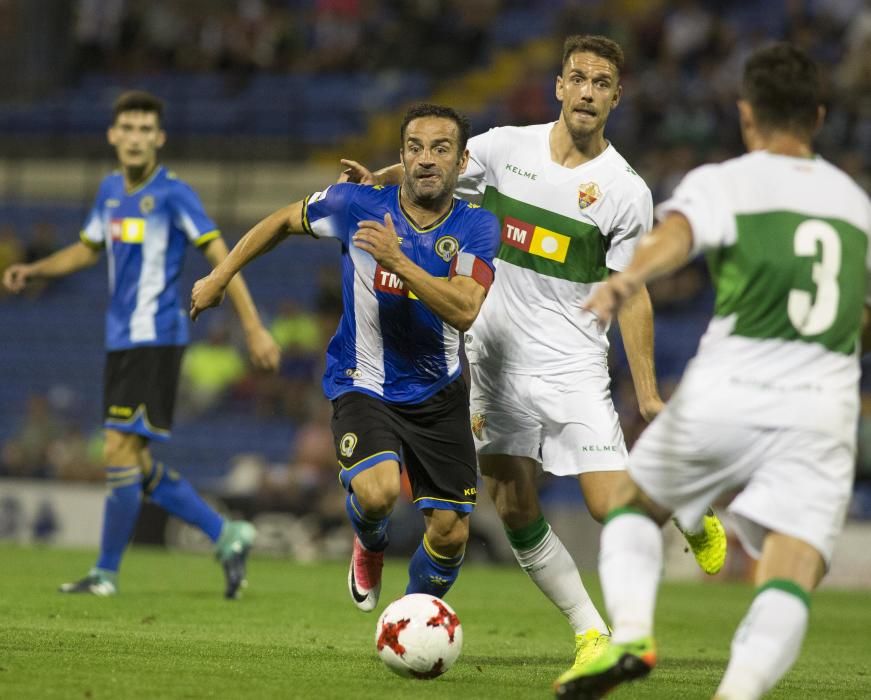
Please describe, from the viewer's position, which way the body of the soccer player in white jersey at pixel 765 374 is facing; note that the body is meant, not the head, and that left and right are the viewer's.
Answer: facing away from the viewer and to the left of the viewer

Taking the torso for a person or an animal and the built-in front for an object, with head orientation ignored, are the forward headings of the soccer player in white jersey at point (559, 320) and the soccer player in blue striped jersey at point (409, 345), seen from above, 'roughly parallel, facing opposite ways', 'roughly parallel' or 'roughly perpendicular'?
roughly parallel

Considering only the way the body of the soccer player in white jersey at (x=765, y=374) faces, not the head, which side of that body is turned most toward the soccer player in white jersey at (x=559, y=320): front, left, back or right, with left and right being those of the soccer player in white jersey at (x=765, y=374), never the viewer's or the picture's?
front

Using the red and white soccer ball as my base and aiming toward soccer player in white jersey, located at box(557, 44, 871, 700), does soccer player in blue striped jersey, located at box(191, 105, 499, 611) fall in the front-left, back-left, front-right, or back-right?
back-left

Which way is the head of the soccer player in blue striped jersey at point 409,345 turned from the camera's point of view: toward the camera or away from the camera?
toward the camera

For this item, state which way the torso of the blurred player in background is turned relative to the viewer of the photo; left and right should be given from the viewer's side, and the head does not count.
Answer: facing the viewer and to the left of the viewer

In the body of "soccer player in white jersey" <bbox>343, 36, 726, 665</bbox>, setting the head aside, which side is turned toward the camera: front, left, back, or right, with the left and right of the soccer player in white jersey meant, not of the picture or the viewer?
front

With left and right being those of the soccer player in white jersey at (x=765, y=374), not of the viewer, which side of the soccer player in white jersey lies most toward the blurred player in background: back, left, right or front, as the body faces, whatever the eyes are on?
front

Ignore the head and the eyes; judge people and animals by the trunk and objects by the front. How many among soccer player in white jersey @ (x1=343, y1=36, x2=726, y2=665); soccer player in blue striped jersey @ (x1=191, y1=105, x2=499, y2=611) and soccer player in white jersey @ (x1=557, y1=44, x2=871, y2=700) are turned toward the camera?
2

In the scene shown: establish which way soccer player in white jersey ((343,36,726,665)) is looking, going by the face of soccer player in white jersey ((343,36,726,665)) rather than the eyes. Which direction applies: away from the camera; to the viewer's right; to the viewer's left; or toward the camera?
toward the camera

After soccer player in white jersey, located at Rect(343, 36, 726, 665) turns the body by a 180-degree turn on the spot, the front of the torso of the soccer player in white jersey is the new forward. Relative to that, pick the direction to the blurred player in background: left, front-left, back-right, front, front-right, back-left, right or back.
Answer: front-left

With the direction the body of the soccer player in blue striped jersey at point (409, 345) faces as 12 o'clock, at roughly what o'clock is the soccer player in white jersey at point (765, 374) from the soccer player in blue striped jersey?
The soccer player in white jersey is roughly at 11 o'clock from the soccer player in blue striped jersey.

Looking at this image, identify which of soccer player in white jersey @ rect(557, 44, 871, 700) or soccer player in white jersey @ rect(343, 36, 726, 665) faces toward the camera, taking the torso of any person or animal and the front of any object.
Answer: soccer player in white jersey @ rect(343, 36, 726, 665)

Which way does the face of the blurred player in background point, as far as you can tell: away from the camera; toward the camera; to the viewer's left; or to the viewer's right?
toward the camera

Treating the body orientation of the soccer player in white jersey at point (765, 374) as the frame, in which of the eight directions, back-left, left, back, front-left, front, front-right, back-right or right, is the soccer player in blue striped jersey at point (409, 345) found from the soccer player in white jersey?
front

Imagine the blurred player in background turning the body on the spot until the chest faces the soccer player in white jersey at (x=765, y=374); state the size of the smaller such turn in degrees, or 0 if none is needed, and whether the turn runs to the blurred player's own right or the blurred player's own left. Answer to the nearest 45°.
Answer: approximately 45° to the blurred player's own left

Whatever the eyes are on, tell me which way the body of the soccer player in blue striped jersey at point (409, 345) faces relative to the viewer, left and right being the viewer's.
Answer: facing the viewer

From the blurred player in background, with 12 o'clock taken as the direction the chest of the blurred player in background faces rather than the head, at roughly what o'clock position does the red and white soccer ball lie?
The red and white soccer ball is roughly at 10 o'clock from the blurred player in background.
